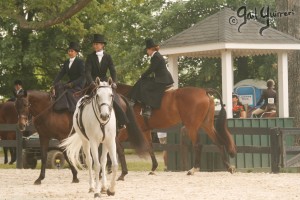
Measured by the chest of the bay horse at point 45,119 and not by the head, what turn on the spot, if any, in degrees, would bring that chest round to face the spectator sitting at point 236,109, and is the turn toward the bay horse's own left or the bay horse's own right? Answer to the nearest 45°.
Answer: approximately 135° to the bay horse's own right

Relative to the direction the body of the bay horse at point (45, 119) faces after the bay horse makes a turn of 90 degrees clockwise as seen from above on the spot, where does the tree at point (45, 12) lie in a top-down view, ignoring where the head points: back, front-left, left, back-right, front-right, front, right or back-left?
front

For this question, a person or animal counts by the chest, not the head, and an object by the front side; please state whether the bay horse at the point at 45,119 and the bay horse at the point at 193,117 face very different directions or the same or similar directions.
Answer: same or similar directions

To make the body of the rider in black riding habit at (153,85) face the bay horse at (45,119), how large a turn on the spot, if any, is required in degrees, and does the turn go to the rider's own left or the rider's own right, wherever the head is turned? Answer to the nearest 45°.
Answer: approximately 45° to the rider's own left

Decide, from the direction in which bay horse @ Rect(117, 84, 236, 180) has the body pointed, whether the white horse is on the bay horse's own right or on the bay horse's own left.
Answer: on the bay horse's own left

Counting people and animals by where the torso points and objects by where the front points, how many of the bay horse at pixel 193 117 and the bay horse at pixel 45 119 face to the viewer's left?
2

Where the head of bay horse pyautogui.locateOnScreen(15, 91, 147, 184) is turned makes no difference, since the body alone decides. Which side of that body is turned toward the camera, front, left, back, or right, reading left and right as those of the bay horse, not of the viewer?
left

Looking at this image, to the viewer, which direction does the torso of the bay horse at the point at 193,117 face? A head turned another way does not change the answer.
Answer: to the viewer's left

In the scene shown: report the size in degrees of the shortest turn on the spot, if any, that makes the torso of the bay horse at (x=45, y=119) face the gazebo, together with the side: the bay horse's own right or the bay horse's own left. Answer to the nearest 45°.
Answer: approximately 135° to the bay horse's own right

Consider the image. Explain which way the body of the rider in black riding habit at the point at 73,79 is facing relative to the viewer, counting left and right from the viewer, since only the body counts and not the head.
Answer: facing the viewer and to the left of the viewer

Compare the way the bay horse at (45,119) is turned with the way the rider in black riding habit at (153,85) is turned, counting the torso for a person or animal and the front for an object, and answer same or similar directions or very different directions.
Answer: same or similar directions

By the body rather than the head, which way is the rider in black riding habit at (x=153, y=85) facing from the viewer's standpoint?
to the viewer's left

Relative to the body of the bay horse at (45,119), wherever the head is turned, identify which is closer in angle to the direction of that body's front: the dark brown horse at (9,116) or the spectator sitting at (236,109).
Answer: the dark brown horse
